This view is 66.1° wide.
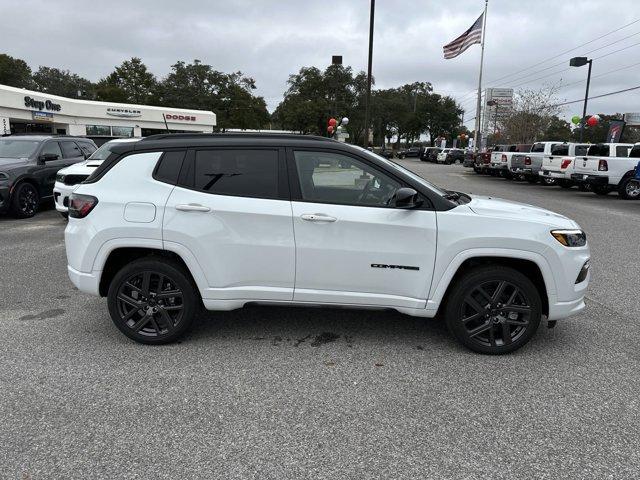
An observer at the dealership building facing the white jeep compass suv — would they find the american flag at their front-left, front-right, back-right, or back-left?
front-left

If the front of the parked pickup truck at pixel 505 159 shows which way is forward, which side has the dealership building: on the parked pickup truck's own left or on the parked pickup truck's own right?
on the parked pickup truck's own left

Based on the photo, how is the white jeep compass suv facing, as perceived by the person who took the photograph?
facing to the right of the viewer

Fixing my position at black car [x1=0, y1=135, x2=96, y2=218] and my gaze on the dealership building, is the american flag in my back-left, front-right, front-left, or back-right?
front-right

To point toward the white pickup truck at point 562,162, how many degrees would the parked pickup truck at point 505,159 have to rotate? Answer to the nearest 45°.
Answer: approximately 135° to its right

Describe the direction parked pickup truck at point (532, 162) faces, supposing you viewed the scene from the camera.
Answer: facing away from the viewer and to the right of the viewer

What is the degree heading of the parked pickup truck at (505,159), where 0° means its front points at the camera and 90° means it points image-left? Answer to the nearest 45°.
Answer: approximately 225°

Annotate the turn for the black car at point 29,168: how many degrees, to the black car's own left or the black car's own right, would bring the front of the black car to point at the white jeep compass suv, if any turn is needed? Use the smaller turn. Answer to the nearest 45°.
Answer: approximately 45° to the black car's own left

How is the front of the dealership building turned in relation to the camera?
facing the viewer and to the right of the viewer

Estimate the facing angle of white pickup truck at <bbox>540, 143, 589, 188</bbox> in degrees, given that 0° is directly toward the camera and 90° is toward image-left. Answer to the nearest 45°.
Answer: approximately 225°

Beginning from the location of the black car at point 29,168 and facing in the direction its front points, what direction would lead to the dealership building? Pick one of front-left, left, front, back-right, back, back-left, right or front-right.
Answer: back-right

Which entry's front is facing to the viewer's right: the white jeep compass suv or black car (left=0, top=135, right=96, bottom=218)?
the white jeep compass suv

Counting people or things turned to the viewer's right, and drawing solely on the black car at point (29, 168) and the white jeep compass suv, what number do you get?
1

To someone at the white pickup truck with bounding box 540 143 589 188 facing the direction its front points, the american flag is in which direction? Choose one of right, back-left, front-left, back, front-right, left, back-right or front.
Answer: left

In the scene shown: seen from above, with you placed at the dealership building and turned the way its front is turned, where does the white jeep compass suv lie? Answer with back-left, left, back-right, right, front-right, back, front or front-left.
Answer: front-right
